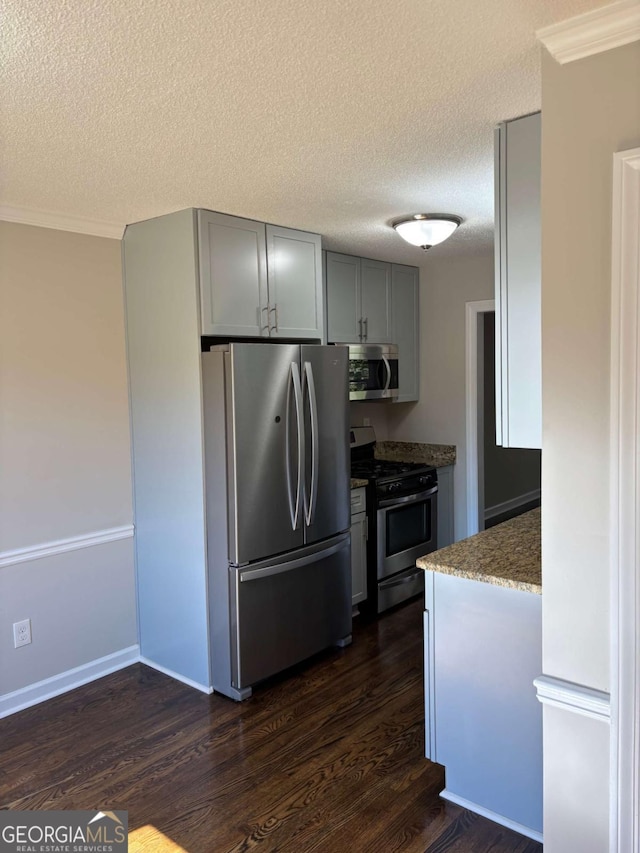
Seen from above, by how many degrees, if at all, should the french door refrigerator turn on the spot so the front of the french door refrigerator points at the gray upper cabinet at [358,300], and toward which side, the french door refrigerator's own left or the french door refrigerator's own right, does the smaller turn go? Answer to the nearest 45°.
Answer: approximately 90° to the french door refrigerator's own left

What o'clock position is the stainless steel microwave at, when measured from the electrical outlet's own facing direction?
The stainless steel microwave is roughly at 10 o'clock from the electrical outlet.

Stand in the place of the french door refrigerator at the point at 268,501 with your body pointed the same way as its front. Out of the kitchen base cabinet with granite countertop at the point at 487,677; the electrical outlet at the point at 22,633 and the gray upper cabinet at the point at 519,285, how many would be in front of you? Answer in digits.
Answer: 2

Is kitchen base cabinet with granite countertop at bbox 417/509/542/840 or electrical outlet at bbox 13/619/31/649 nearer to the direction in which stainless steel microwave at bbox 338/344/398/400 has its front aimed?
the kitchen base cabinet with granite countertop

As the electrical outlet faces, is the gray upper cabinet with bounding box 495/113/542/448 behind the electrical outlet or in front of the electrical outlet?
in front

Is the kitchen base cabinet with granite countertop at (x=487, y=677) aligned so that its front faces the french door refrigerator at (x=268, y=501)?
yes
